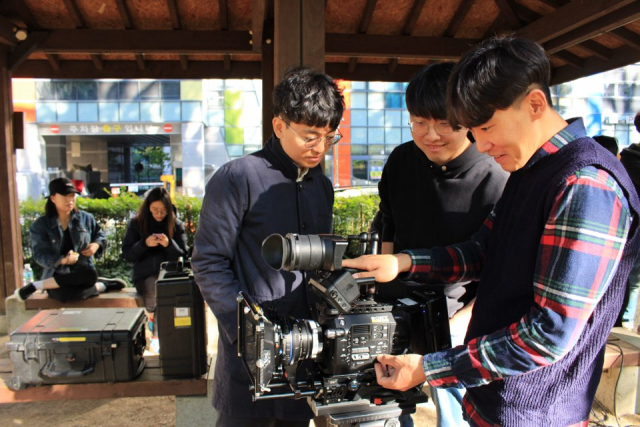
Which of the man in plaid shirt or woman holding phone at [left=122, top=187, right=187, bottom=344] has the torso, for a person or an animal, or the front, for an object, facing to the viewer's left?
the man in plaid shirt

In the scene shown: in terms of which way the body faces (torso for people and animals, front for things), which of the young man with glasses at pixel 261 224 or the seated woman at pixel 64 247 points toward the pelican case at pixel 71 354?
the seated woman

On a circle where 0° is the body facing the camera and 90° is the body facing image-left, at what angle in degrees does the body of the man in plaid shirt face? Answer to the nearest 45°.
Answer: approximately 90°

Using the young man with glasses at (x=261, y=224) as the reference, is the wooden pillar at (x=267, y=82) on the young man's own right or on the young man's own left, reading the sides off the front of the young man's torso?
on the young man's own left

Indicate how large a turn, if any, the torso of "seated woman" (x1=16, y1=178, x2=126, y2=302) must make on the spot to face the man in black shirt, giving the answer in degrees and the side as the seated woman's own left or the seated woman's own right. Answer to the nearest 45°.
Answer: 0° — they already face them

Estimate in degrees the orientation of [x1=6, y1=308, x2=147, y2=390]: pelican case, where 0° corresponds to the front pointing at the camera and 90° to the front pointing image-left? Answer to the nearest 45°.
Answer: approximately 0°

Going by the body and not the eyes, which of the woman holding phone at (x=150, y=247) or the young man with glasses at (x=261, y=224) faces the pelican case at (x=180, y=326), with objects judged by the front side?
the woman holding phone
